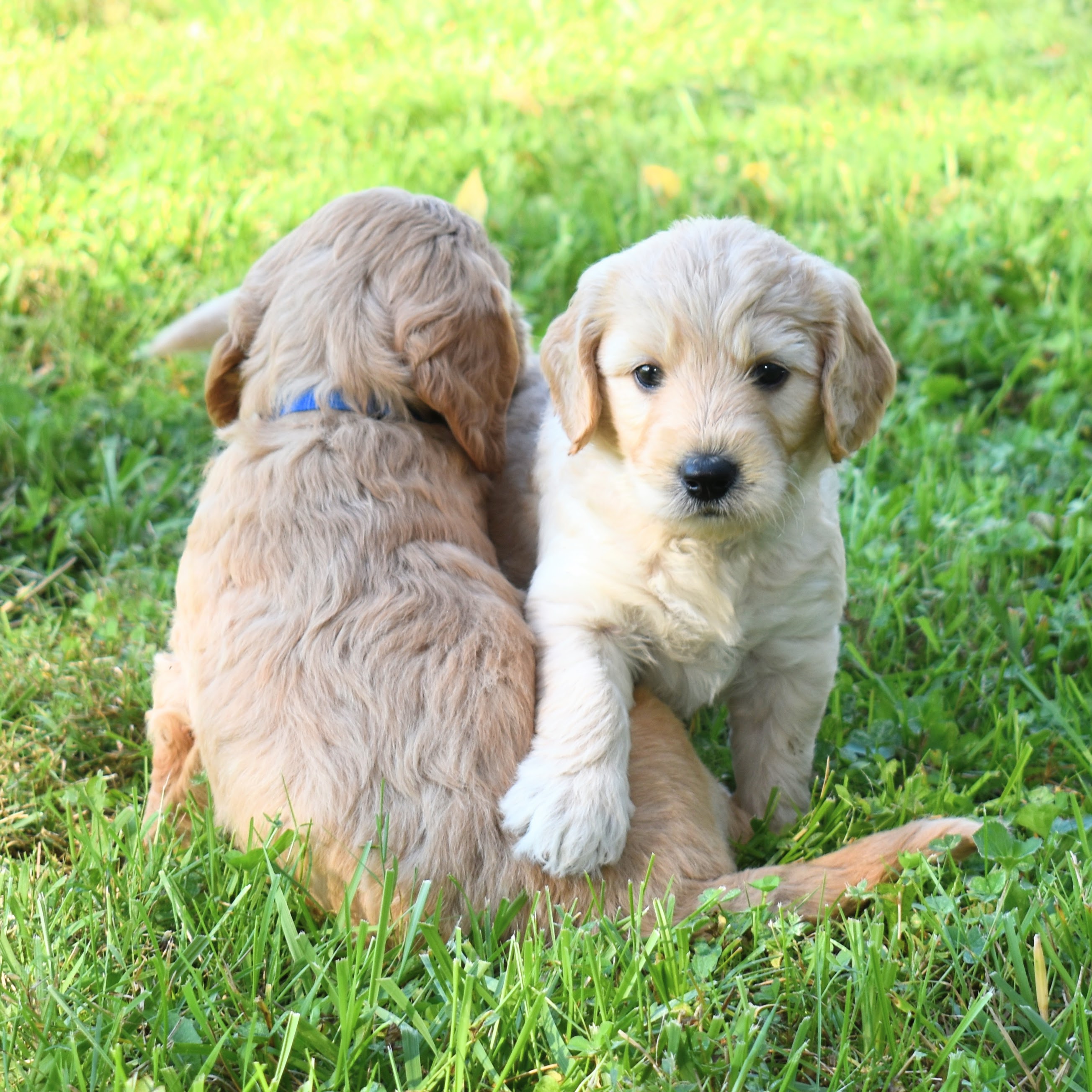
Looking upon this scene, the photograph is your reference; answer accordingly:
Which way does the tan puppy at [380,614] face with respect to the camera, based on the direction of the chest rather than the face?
away from the camera

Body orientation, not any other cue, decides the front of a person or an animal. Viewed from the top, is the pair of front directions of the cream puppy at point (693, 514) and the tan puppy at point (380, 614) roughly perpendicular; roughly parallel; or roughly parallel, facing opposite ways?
roughly parallel, facing opposite ways

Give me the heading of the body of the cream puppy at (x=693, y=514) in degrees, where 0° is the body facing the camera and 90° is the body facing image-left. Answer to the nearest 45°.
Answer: approximately 0°
